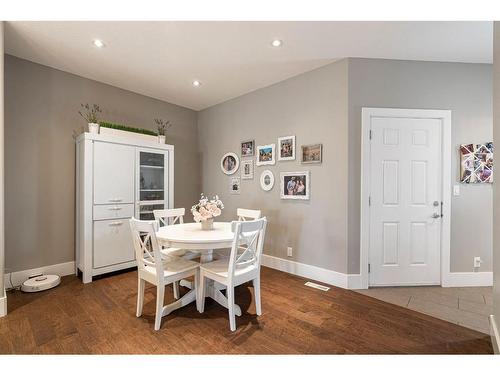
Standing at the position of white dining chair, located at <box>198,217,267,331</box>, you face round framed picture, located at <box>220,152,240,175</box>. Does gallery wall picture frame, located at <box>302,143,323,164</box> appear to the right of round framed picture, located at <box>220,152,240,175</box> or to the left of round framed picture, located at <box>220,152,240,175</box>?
right

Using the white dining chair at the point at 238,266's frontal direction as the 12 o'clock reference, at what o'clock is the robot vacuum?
The robot vacuum is roughly at 11 o'clock from the white dining chair.

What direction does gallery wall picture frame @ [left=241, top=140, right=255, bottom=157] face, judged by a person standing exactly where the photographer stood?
facing the viewer and to the left of the viewer

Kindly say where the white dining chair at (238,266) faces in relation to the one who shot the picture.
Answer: facing away from the viewer and to the left of the viewer

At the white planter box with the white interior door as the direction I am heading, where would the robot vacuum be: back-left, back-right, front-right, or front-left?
back-right

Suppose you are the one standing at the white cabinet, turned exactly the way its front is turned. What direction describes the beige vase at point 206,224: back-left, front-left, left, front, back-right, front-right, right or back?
front

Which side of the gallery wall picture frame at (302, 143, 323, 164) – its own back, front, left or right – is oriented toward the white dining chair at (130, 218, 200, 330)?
front

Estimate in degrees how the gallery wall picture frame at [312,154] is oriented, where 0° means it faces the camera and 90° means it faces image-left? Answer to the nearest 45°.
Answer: approximately 45°

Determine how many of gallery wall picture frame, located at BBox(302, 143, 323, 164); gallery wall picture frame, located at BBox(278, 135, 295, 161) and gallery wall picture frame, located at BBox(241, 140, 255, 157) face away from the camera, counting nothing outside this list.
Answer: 0

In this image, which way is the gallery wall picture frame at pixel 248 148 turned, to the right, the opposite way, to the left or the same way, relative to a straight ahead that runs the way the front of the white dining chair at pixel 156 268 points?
the opposite way

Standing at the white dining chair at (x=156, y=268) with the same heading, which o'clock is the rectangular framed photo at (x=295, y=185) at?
The rectangular framed photo is roughly at 1 o'clock from the white dining chair.

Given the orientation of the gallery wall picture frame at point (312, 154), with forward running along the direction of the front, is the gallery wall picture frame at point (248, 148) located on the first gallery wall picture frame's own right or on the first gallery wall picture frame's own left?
on the first gallery wall picture frame's own right

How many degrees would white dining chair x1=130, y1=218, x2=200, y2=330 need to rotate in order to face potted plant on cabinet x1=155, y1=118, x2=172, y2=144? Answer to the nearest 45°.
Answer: approximately 45° to its left

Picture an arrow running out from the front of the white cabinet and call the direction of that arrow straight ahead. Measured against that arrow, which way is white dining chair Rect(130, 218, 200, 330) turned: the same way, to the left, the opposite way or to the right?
to the left

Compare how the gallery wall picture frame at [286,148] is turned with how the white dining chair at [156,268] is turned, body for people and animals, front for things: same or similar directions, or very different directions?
very different directions

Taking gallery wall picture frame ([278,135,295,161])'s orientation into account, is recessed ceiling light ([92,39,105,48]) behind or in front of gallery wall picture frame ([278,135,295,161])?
in front

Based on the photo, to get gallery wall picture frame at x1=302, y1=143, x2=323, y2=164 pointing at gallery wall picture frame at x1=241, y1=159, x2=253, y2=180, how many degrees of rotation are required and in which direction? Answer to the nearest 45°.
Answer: approximately 90° to its right
